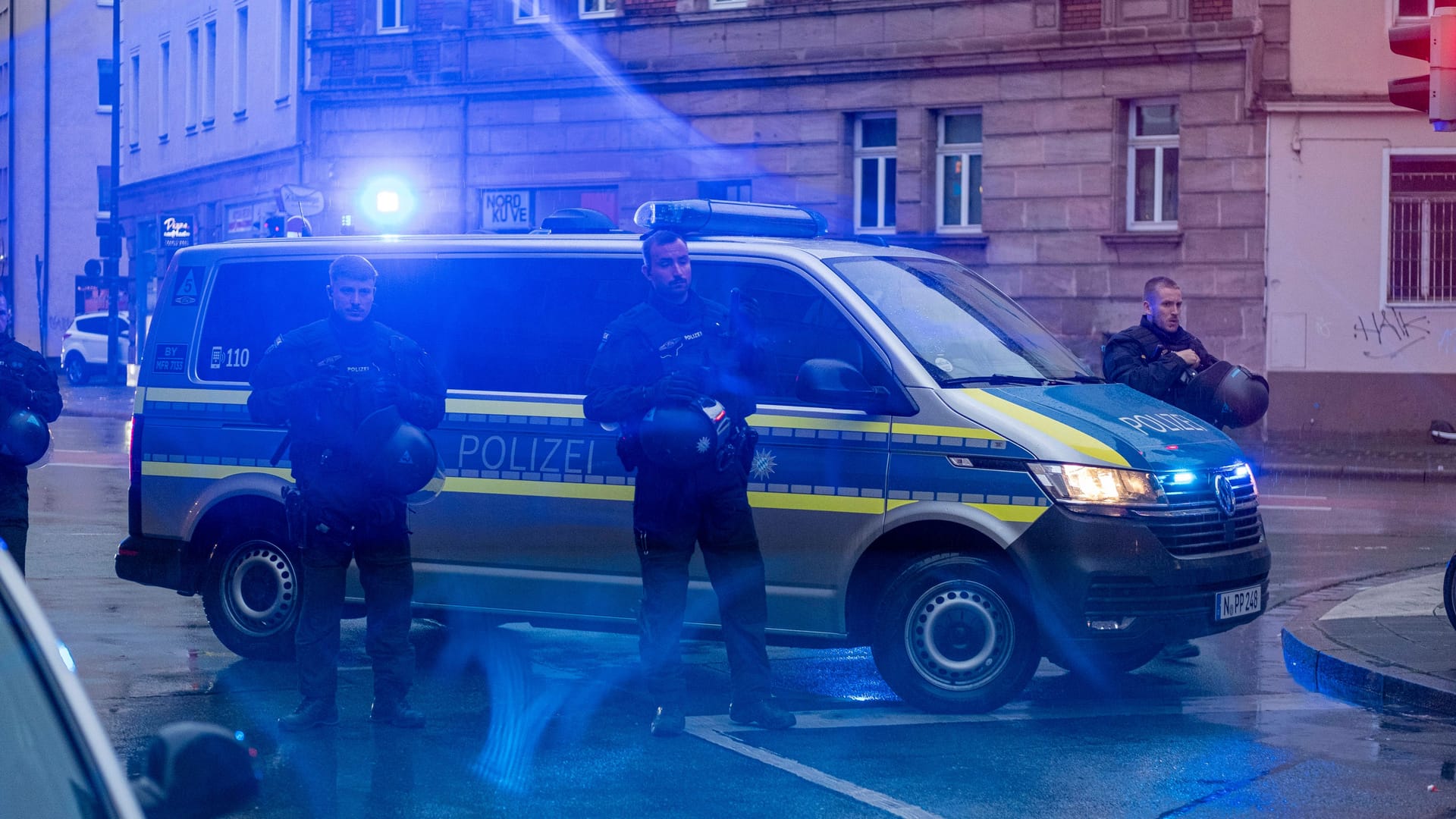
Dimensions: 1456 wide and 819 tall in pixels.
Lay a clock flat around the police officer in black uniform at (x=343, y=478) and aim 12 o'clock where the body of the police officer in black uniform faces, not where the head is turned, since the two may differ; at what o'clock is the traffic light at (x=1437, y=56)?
The traffic light is roughly at 9 o'clock from the police officer in black uniform.

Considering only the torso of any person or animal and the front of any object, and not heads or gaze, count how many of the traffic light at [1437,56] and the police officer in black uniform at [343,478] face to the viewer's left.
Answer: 1

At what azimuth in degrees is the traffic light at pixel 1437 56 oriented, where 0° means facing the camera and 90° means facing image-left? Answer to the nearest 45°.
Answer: approximately 90°

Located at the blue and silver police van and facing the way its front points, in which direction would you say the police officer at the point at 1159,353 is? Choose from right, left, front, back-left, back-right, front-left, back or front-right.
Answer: left

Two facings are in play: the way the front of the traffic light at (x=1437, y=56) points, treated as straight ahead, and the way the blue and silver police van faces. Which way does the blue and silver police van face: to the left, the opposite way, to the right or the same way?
the opposite way

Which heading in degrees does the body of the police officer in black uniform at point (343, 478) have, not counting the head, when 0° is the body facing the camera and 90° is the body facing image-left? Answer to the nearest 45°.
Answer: approximately 0°

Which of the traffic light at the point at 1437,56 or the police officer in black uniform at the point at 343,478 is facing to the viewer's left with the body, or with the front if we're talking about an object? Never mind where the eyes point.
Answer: the traffic light

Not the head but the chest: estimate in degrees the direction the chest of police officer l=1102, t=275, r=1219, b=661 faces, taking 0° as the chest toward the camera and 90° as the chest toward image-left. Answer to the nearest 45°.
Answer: approximately 315°

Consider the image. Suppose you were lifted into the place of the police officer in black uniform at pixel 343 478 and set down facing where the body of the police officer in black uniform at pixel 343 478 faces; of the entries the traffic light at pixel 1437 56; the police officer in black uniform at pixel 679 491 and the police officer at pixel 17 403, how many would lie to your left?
2

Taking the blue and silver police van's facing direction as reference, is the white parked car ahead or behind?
behind

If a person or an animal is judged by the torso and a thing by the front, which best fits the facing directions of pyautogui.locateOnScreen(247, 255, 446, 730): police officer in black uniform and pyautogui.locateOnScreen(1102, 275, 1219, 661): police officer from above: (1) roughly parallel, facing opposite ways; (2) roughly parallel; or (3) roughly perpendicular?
roughly parallel

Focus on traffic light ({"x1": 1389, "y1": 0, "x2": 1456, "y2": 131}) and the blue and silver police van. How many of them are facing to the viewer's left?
1

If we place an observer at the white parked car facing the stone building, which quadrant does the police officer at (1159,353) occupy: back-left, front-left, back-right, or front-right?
front-right

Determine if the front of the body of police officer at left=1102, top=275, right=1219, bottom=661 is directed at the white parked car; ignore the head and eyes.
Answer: no

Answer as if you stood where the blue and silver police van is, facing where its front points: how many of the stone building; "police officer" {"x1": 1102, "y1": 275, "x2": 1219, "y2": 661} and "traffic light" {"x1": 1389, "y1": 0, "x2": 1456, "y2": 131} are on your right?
0
